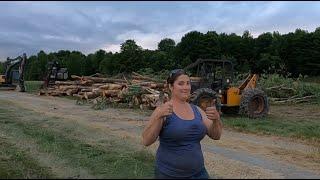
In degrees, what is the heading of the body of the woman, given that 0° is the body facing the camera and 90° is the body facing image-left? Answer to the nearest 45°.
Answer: approximately 315°

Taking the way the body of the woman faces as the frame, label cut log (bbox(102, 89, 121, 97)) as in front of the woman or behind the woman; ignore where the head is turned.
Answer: behind

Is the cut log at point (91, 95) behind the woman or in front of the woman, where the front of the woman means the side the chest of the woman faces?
behind

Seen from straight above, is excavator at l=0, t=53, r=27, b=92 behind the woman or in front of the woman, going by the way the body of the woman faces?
behind
